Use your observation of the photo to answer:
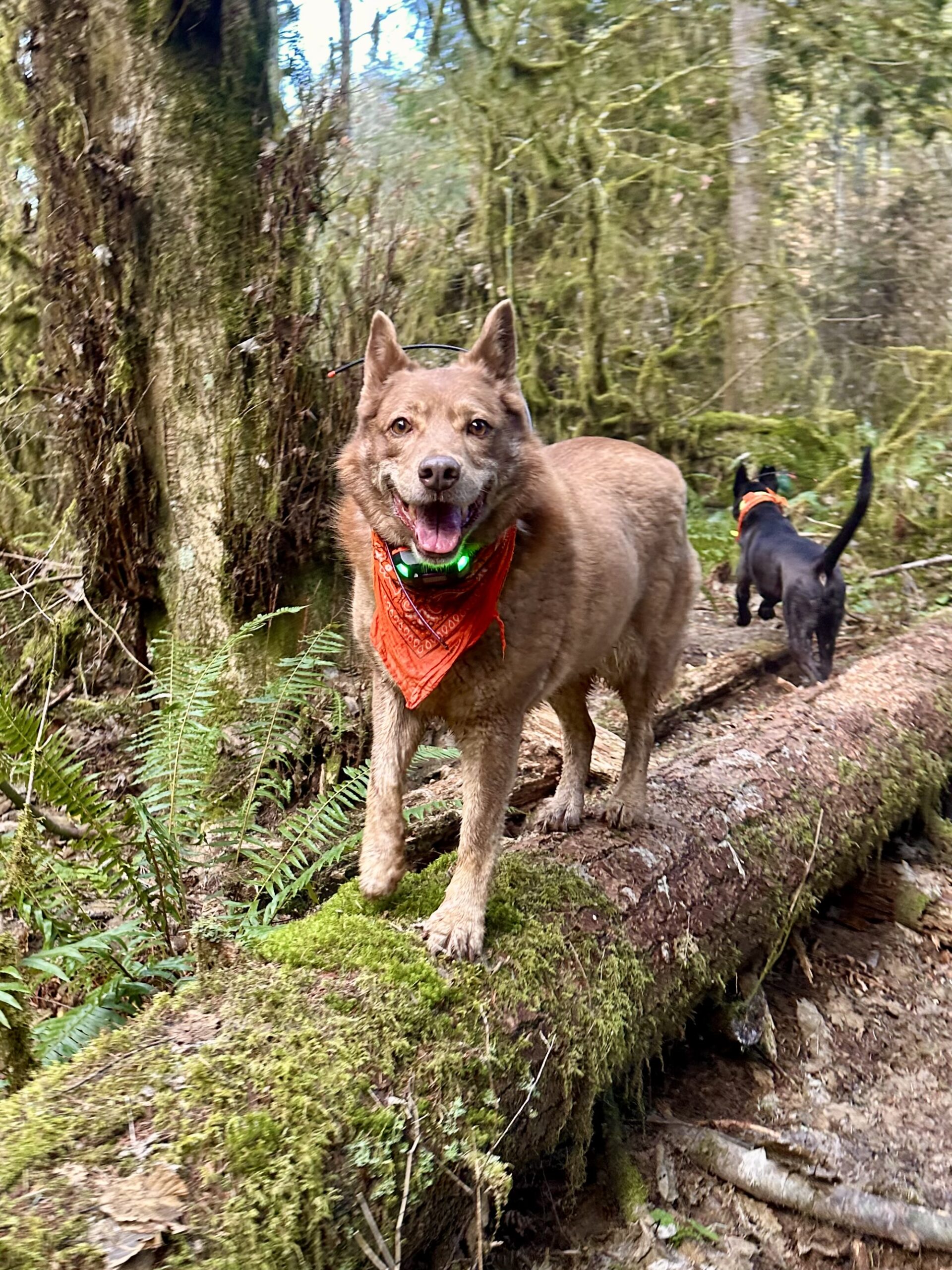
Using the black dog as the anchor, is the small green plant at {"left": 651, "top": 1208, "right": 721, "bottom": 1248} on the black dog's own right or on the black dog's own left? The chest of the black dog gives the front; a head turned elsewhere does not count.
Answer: on the black dog's own left

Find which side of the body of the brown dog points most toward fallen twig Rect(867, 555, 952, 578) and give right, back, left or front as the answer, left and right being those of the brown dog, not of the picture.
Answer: back

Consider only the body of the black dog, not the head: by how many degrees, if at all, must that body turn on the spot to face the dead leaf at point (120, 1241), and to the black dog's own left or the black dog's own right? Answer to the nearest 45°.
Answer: approximately 135° to the black dog's own left

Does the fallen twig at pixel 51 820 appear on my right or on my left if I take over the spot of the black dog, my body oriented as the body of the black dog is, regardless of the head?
on my left

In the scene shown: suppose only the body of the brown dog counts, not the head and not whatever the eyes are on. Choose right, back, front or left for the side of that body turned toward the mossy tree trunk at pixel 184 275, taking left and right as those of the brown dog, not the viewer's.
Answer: right

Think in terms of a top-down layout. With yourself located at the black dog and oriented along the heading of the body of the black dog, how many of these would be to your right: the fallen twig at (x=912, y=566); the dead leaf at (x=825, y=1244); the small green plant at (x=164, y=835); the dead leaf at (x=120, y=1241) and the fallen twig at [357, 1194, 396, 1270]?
1

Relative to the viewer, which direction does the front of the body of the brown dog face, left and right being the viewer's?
facing the viewer and to the left of the viewer

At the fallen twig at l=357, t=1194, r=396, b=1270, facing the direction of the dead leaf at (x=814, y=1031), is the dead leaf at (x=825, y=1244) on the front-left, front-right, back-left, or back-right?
front-right

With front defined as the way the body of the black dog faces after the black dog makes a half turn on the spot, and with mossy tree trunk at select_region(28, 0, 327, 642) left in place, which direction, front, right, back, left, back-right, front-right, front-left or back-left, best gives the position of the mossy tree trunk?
right

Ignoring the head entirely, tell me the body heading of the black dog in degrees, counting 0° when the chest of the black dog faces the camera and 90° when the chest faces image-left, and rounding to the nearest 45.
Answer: approximately 135°

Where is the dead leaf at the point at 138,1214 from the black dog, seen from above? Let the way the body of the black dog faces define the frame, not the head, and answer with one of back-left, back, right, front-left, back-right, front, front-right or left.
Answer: back-left

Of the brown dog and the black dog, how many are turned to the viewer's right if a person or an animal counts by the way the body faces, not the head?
0
